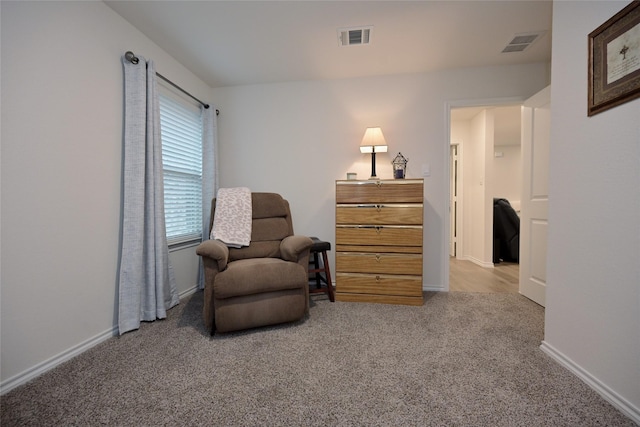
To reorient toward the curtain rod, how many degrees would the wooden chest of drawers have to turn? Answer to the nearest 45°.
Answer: approximately 90° to its right

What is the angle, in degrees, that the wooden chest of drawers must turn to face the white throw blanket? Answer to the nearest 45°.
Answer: approximately 90° to its right

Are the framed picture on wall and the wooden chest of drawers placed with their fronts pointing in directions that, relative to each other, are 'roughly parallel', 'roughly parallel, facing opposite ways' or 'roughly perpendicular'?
roughly perpendicular

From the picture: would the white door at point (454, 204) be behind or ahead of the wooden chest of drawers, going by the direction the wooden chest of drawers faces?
behind

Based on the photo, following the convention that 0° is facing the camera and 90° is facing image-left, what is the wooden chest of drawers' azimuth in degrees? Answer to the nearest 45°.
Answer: approximately 0°

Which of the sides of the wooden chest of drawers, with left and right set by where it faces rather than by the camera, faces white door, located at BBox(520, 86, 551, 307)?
left

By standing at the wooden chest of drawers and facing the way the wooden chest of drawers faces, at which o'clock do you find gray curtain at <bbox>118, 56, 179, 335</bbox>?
The gray curtain is roughly at 2 o'clock from the wooden chest of drawers.
